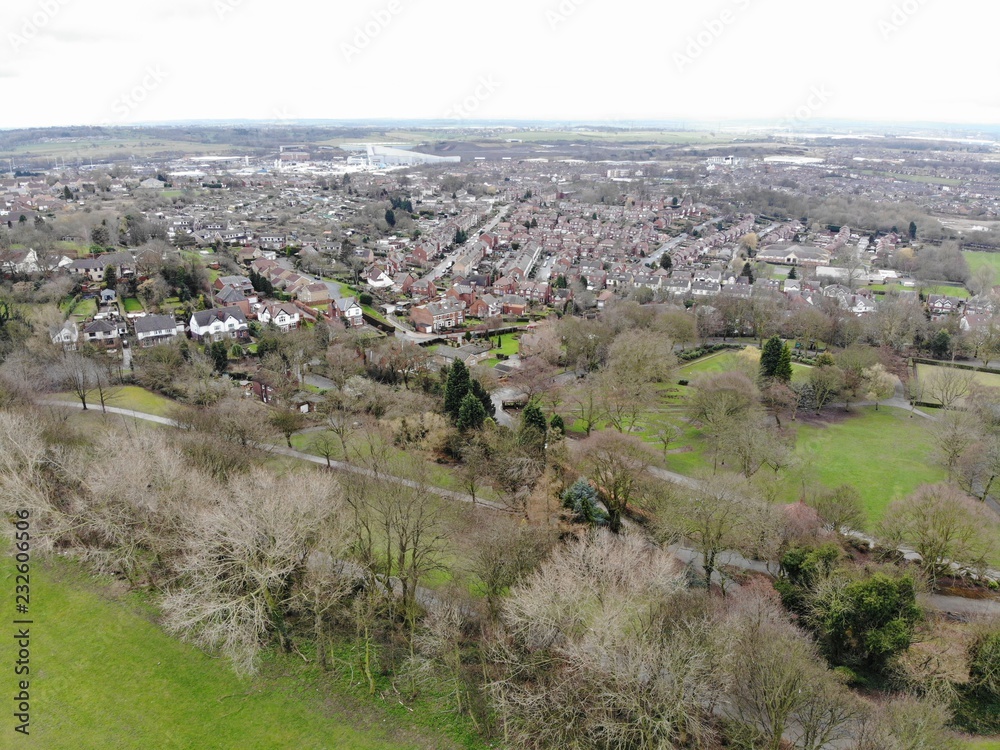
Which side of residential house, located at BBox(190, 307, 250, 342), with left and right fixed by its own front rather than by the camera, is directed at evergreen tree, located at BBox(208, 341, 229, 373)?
front

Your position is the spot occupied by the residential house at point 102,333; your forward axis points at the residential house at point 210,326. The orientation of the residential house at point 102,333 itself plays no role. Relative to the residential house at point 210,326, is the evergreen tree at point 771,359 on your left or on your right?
right

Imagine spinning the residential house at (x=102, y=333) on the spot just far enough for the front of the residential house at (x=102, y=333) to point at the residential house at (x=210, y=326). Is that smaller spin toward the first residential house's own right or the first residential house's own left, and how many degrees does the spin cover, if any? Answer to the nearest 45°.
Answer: approximately 90° to the first residential house's own left

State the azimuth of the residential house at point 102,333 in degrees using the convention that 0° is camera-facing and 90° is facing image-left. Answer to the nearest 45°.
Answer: approximately 0°

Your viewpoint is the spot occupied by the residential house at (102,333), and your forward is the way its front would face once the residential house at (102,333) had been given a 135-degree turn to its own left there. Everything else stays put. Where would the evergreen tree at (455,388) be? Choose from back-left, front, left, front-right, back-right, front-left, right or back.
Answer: right

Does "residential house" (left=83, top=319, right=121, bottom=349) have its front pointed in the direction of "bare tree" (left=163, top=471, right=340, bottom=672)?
yes

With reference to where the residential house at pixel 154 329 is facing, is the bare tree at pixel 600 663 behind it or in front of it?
in front

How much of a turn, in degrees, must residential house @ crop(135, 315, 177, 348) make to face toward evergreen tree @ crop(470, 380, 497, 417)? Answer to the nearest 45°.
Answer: approximately 45° to its left
